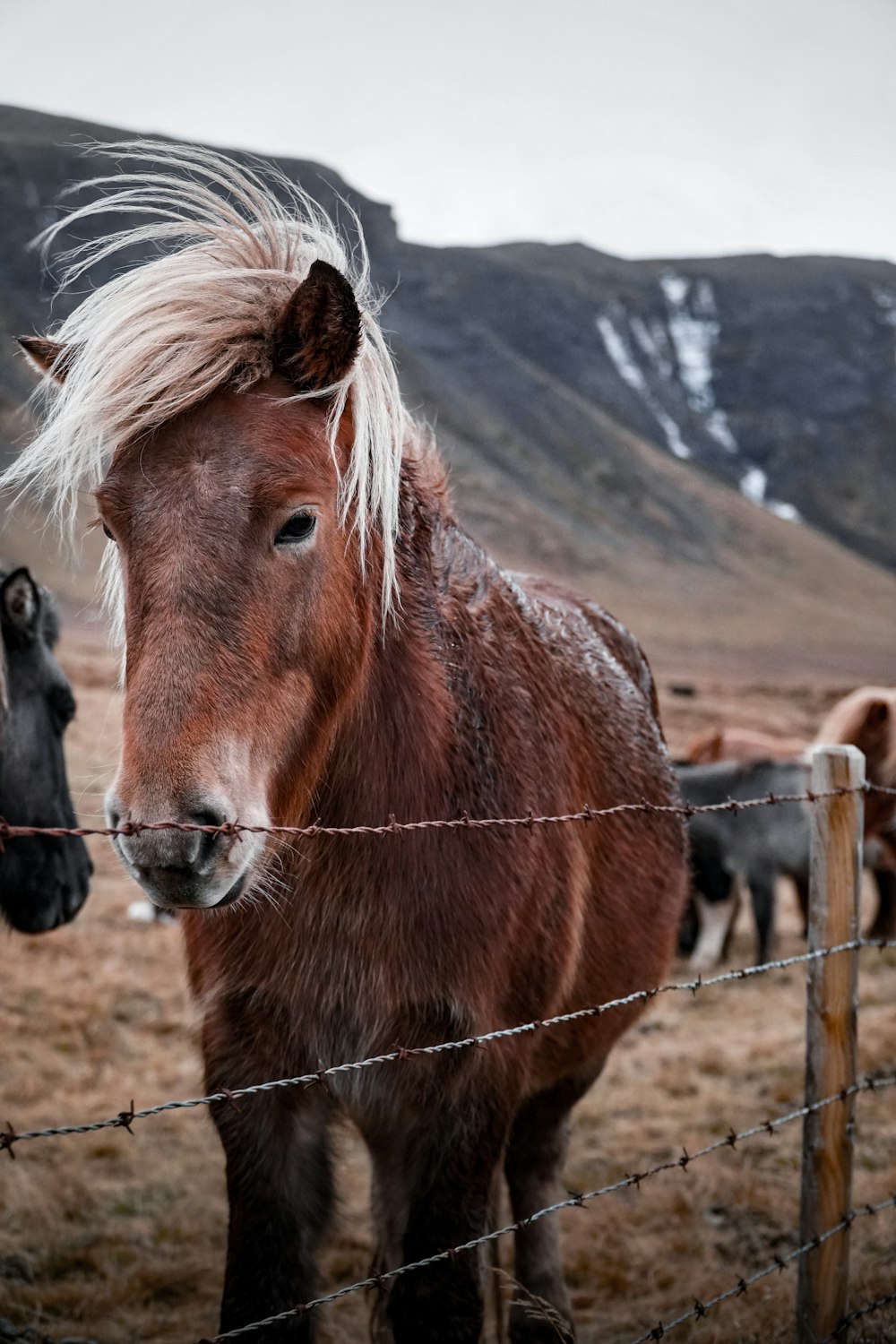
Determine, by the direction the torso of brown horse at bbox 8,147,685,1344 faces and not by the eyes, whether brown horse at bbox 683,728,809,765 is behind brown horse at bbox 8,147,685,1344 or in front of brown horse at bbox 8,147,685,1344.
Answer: behind

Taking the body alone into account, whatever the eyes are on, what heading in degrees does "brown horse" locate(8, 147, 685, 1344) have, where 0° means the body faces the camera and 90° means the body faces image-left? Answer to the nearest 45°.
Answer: approximately 45°

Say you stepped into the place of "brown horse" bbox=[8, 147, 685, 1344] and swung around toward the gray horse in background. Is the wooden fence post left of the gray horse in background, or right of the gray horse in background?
right
